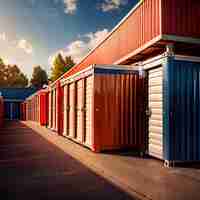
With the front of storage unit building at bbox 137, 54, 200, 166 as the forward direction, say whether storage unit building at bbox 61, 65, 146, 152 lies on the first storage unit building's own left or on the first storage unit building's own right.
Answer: on the first storage unit building's own right

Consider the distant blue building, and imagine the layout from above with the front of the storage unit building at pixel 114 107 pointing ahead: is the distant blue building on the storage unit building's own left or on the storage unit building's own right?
on the storage unit building's own right

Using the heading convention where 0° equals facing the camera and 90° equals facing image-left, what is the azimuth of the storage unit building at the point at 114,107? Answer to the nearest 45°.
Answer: approximately 45°

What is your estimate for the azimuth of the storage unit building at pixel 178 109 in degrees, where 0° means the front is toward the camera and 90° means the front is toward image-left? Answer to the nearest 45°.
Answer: approximately 45°

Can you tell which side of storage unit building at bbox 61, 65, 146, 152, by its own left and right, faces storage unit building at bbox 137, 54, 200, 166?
left
